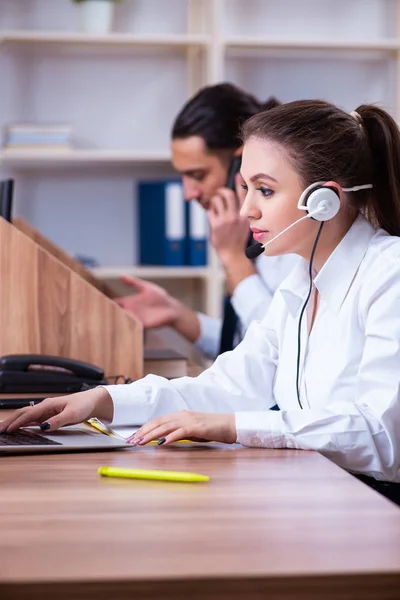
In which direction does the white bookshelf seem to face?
toward the camera

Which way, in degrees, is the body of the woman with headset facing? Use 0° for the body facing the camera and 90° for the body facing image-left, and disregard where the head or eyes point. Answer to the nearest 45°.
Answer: approximately 90°

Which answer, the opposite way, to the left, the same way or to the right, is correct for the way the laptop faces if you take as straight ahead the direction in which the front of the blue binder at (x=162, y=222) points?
to the left

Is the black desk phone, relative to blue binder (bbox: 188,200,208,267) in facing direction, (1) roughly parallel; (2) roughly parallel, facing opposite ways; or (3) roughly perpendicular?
roughly perpendicular

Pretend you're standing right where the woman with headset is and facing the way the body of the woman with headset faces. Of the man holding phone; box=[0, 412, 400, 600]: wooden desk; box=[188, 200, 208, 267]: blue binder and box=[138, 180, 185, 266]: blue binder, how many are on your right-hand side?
3

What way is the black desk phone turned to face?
to the viewer's right

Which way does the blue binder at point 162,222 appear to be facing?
toward the camera

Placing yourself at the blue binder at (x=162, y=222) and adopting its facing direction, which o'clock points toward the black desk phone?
The black desk phone is roughly at 12 o'clock from the blue binder.

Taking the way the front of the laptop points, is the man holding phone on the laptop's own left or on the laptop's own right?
on the laptop's own left

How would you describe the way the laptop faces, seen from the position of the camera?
facing to the right of the viewer

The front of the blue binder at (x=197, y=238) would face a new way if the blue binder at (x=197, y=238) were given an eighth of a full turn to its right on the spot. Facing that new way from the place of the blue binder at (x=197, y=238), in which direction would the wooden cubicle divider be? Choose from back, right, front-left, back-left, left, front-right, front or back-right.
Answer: front-left

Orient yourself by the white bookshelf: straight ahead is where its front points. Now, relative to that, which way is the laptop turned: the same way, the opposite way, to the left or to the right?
to the left
